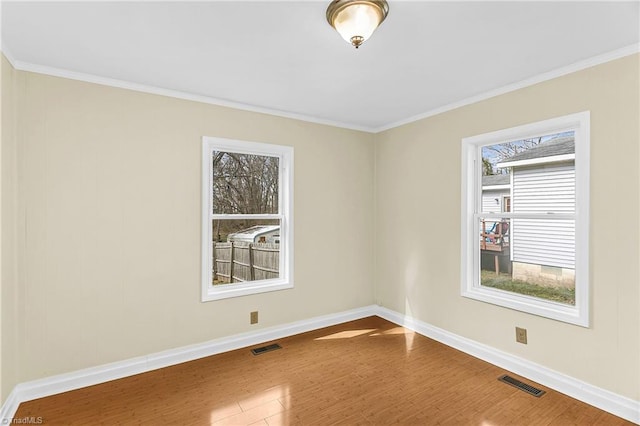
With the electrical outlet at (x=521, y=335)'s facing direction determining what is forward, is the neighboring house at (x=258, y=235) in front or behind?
in front

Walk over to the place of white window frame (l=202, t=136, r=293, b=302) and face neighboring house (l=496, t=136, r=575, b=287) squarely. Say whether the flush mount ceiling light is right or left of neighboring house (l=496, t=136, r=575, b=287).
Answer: right

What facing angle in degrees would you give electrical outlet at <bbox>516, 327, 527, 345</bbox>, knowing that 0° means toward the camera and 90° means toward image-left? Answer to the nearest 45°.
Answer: approximately 45°

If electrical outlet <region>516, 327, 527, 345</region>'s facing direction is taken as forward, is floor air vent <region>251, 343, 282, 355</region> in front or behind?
in front
